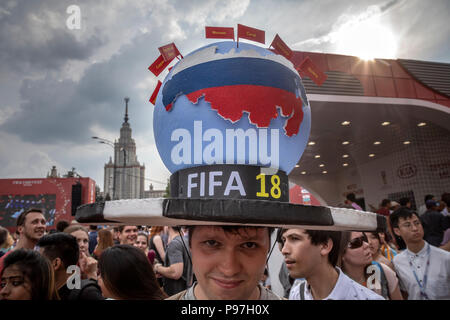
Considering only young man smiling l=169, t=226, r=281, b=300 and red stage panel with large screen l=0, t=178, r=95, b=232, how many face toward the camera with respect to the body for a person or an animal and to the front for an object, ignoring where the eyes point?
2

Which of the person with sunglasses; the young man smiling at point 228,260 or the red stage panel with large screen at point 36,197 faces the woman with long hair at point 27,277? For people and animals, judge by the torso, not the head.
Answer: the red stage panel with large screen

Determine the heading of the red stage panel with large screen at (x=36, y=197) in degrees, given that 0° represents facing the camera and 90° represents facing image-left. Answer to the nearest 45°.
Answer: approximately 0°

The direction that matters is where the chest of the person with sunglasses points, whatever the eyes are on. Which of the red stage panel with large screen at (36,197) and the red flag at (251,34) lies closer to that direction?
the red flag

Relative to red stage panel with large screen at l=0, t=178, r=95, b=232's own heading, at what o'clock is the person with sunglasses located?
The person with sunglasses is roughly at 12 o'clock from the red stage panel with large screen.
